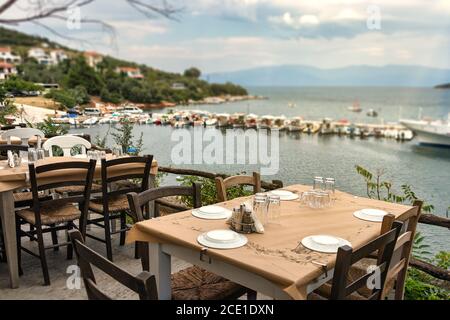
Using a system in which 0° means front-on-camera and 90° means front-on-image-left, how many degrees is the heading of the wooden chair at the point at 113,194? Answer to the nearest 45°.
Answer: approximately 135°

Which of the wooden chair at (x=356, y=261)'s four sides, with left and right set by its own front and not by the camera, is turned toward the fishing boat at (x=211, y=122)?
front

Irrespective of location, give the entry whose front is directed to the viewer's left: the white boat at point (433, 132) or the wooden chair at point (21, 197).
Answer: the white boat

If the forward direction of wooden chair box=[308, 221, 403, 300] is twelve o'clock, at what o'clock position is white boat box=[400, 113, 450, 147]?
The white boat is roughly at 2 o'clock from the wooden chair.

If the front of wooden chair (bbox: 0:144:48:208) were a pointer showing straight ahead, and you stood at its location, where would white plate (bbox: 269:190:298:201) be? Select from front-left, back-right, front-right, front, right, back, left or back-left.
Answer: front

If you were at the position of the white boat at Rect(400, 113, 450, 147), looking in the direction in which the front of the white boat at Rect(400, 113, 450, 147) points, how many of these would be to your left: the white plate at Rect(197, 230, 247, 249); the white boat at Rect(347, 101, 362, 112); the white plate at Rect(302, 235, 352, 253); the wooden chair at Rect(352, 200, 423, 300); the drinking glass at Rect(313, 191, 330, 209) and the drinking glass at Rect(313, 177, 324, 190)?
5

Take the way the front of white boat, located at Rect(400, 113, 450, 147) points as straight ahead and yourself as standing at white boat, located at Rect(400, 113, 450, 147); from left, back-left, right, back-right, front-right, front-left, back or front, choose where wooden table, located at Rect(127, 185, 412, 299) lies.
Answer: left

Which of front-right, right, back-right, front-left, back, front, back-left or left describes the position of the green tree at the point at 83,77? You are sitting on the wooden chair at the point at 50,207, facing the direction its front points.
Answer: front-right

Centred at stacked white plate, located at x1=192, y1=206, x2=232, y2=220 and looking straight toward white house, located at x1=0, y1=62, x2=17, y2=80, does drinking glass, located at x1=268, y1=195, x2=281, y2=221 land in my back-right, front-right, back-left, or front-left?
back-right

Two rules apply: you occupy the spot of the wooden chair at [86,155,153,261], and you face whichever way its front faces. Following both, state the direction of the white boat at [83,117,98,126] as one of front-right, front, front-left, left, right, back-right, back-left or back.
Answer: front-right

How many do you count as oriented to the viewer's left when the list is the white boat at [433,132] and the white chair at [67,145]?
1

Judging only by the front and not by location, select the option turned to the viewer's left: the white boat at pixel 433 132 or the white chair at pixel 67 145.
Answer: the white boat

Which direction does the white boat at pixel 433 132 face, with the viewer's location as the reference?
facing to the left of the viewer
